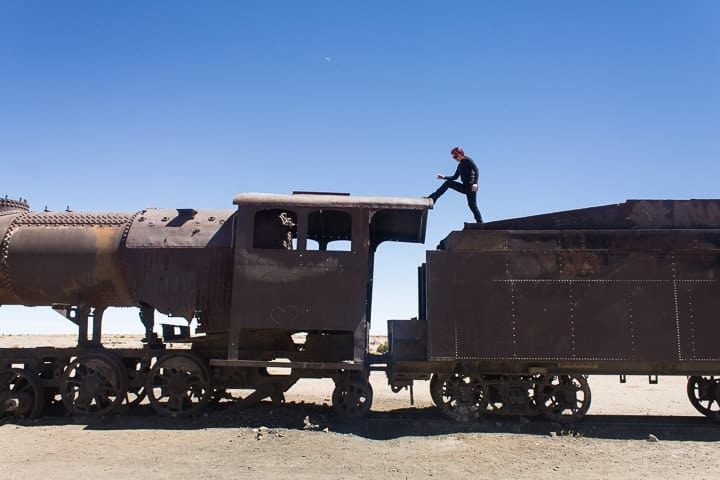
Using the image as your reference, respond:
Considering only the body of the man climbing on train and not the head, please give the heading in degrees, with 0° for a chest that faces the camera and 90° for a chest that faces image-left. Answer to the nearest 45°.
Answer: approximately 90°

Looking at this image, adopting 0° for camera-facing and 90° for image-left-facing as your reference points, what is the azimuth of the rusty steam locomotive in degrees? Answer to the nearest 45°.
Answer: approximately 90°
